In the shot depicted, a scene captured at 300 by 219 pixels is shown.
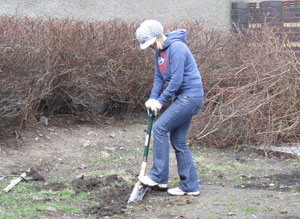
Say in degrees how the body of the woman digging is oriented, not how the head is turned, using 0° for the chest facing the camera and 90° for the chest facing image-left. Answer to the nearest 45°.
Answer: approximately 90°

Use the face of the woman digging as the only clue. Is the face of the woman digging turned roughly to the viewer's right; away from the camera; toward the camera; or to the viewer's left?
to the viewer's left

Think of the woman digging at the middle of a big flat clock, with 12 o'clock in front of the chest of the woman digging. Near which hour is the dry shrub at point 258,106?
The dry shrub is roughly at 4 o'clock from the woman digging.

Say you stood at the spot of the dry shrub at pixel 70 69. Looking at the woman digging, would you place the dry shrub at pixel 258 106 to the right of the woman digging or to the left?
left

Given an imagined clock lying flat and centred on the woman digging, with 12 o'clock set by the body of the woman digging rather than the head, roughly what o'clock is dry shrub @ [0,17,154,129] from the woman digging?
The dry shrub is roughly at 2 o'clock from the woman digging.

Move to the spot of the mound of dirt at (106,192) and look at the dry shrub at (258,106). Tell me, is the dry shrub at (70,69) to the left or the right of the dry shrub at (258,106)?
left
